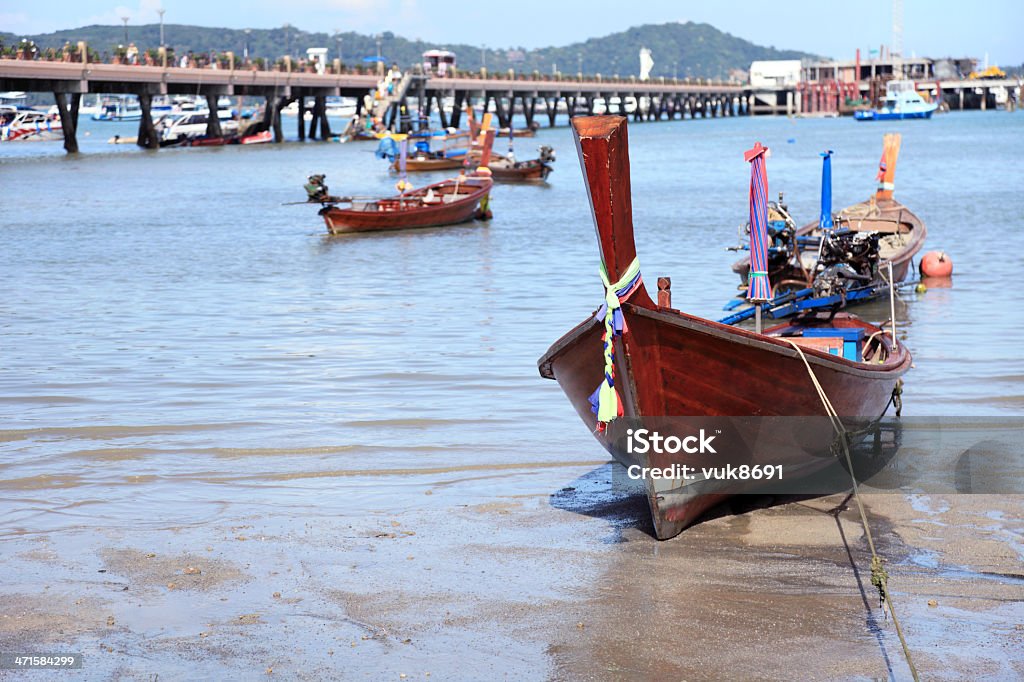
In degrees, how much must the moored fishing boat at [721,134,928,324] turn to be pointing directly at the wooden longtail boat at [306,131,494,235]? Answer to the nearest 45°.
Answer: approximately 90° to its left

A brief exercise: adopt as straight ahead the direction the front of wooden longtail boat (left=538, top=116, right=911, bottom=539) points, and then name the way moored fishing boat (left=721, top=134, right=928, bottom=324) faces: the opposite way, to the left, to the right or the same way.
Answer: the opposite way

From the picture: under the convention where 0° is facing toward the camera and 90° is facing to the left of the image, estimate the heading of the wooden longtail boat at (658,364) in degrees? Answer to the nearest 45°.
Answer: approximately 45°

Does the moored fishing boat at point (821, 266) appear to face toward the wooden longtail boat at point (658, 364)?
no

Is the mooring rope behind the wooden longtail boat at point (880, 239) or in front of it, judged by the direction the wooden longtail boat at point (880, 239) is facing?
behind

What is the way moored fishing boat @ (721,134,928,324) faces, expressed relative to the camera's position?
facing away from the viewer and to the right of the viewer

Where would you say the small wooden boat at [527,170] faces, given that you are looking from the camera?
facing to the left of the viewer

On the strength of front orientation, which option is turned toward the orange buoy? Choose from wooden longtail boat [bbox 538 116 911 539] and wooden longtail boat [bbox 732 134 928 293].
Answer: wooden longtail boat [bbox 732 134 928 293]

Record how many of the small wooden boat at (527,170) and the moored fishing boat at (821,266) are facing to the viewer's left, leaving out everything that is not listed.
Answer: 1

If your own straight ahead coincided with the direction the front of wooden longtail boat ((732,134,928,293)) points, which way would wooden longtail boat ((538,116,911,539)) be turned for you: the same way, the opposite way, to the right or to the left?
the opposite way

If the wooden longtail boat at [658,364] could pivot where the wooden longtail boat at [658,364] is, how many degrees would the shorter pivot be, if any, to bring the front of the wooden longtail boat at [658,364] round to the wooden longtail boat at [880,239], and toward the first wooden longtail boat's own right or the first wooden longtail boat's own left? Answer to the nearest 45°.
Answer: approximately 135° to the first wooden longtail boat's own right

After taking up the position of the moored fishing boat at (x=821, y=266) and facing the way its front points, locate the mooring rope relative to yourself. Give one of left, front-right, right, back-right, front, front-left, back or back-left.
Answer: back-right

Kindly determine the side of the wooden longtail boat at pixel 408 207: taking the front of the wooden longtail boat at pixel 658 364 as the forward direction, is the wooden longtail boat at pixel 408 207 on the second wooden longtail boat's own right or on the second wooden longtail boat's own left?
on the second wooden longtail boat's own right

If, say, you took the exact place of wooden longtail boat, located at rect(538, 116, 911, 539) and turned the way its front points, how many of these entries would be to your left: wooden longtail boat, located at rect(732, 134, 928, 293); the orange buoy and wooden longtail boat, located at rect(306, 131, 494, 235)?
0

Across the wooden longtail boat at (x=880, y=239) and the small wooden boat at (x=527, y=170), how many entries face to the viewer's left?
1
